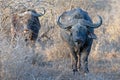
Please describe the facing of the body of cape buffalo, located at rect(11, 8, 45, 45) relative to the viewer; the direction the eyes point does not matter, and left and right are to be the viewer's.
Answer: facing the viewer and to the right of the viewer

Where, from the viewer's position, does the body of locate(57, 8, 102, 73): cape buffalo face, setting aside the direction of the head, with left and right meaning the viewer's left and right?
facing the viewer

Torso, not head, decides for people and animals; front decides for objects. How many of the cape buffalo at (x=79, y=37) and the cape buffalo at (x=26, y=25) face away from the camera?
0

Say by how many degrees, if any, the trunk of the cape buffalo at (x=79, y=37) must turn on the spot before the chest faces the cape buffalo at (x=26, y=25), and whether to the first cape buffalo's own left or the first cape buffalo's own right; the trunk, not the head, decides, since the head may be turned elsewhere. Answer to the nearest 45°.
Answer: approximately 135° to the first cape buffalo's own right

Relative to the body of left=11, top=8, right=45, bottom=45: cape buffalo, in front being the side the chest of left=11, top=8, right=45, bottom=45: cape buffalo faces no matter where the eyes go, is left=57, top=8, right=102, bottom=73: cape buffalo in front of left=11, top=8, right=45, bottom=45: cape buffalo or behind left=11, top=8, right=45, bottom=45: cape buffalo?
in front
